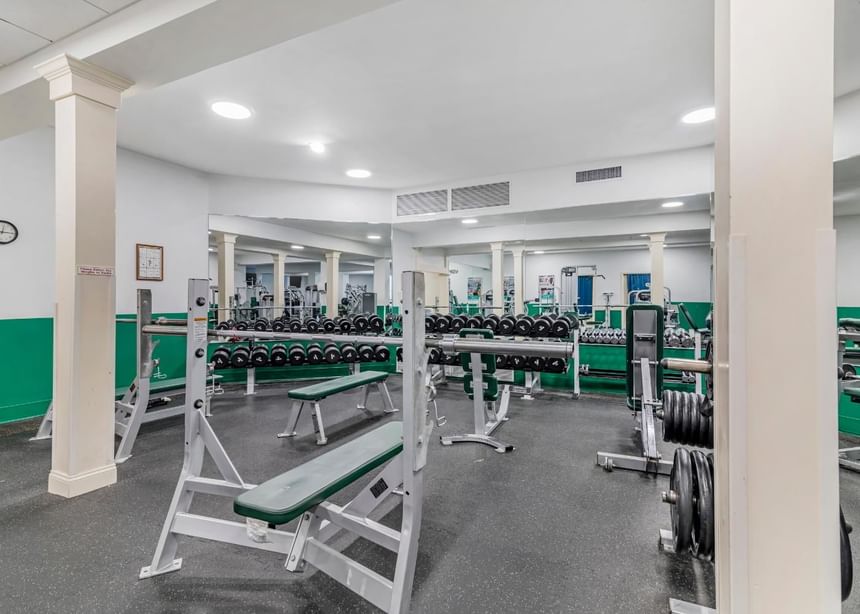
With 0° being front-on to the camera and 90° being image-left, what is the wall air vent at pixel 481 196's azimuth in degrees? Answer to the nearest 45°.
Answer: approximately 45°

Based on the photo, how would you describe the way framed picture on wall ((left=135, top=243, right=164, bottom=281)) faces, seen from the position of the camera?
facing the viewer and to the right of the viewer

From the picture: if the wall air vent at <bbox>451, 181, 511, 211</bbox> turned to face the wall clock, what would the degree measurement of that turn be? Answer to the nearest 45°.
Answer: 0° — it already faces it

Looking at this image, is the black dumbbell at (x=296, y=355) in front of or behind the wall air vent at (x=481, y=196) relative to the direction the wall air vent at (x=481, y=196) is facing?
in front

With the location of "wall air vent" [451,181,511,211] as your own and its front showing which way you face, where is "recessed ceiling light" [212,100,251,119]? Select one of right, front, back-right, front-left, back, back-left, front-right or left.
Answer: front
